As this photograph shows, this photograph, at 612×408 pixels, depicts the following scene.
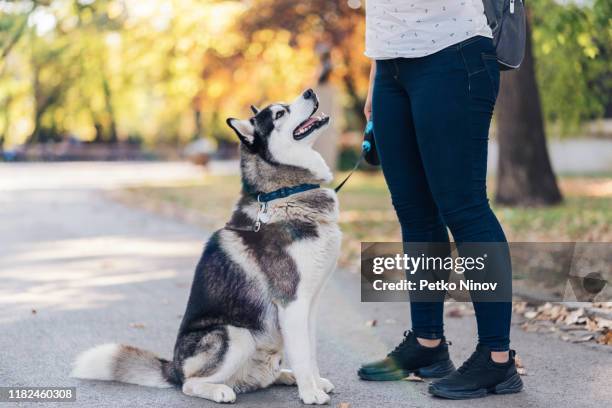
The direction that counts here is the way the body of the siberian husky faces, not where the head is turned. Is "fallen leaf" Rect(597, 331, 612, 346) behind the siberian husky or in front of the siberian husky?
in front

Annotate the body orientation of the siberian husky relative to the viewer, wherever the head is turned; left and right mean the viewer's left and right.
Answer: facing to the right of the viewer

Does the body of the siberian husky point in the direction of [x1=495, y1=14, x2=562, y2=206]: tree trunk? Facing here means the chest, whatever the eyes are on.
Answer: no

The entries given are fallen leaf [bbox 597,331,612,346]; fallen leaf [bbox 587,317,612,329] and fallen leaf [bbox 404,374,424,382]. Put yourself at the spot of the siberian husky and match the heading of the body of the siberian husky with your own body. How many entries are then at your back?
0

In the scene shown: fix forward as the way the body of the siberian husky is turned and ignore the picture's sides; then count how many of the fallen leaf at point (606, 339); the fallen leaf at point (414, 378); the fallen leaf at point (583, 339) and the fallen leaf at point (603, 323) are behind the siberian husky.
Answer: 0

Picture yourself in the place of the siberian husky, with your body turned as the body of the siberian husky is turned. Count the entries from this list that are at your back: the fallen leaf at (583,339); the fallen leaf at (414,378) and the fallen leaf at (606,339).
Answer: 0

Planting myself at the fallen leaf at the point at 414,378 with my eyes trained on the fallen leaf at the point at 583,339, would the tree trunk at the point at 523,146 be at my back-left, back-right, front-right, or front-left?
front-left

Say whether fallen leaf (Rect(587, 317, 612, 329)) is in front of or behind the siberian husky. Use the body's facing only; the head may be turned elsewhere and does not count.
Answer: in front

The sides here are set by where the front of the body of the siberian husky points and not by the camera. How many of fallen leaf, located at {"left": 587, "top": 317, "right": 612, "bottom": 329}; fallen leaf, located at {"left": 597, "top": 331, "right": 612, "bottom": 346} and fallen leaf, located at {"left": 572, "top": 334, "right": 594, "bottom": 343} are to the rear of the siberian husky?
0
